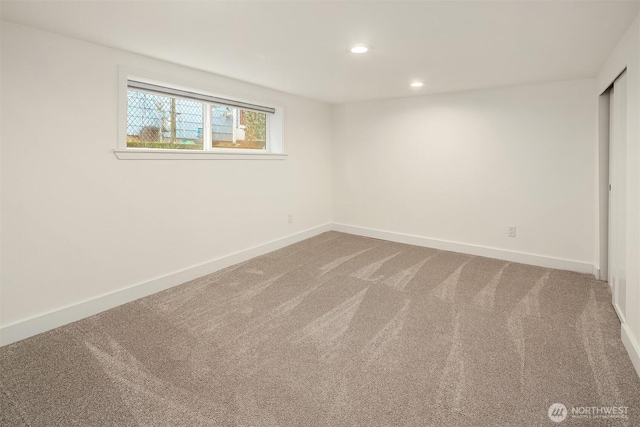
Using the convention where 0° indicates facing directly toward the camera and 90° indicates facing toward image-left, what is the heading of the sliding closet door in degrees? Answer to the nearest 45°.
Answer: approximately 90°

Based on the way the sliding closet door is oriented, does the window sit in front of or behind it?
in front

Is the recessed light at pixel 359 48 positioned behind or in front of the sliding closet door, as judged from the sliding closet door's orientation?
in front
